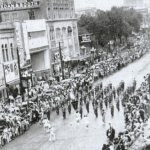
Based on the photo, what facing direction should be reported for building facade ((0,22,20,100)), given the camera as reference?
facing the viewer and to the right of the viewer
